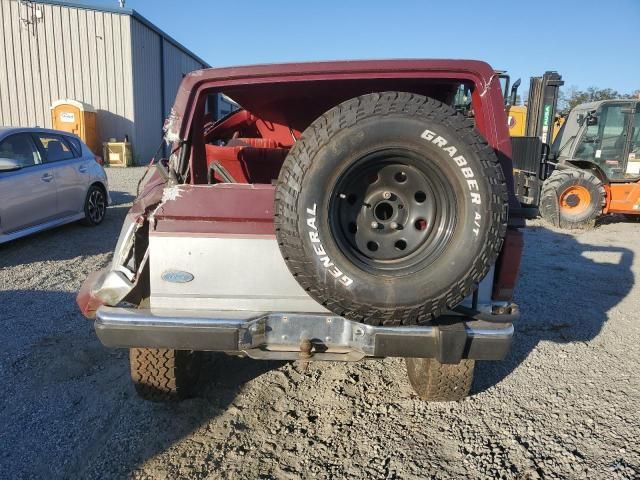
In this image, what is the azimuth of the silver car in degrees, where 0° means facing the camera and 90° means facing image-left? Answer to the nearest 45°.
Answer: approximately 45°

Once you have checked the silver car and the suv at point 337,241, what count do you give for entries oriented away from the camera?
1

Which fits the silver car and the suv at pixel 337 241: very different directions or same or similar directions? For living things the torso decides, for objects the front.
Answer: very different directions

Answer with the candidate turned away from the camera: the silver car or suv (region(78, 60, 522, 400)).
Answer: the suv

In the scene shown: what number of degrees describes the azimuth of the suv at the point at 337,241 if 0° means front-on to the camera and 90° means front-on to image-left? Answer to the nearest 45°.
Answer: approximately 180°

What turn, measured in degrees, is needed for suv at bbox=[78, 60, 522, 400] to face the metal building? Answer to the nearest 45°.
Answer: approximately 45° to its left
